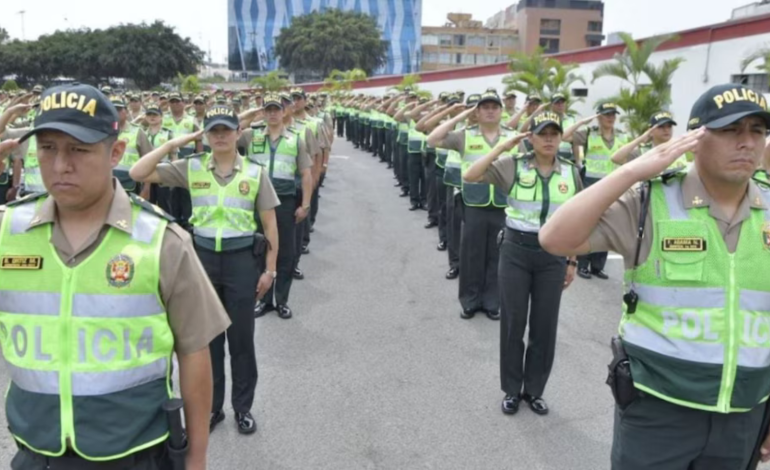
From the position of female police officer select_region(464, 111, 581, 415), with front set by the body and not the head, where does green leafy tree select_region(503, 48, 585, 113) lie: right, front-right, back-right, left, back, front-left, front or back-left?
back

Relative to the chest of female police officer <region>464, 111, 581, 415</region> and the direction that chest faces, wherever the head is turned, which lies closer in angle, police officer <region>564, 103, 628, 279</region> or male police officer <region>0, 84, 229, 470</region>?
the male police officer

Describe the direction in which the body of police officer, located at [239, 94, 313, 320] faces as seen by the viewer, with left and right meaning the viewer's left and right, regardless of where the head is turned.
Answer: facing the viewer

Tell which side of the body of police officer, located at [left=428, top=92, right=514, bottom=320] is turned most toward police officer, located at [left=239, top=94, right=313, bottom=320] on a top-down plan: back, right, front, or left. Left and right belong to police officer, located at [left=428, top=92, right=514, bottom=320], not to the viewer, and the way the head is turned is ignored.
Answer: right

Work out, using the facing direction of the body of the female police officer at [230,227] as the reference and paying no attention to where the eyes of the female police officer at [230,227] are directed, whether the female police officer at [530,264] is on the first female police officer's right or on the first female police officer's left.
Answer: on the first female police officer's left

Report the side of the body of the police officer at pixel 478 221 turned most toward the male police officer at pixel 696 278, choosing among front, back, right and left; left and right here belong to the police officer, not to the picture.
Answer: front

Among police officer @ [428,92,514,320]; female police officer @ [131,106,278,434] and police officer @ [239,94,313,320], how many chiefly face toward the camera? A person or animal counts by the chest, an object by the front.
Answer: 3

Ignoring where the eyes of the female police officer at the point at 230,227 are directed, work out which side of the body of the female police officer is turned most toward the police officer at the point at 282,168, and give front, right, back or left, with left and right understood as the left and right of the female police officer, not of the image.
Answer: back
